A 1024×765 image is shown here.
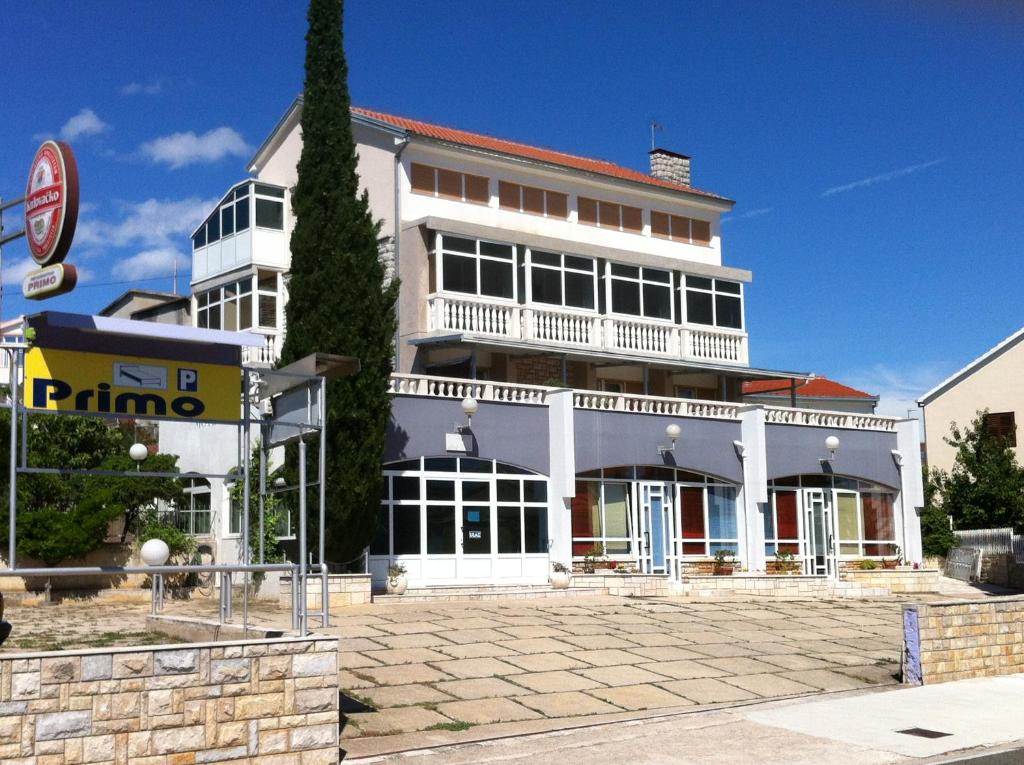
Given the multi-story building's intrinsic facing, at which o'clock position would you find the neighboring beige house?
The neighboring beige house is roughly at 9 o'clock from the multi-story building.

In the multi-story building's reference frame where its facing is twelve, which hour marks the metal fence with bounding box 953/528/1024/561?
The metal fence is roughly at 10 o'clock from the multi-story building.

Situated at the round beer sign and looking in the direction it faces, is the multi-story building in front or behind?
behind

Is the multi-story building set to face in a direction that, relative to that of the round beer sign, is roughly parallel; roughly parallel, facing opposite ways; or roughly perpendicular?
roughly perpendicular

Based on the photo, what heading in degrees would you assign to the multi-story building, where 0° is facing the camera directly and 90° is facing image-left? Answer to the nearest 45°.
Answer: approximately 315°
